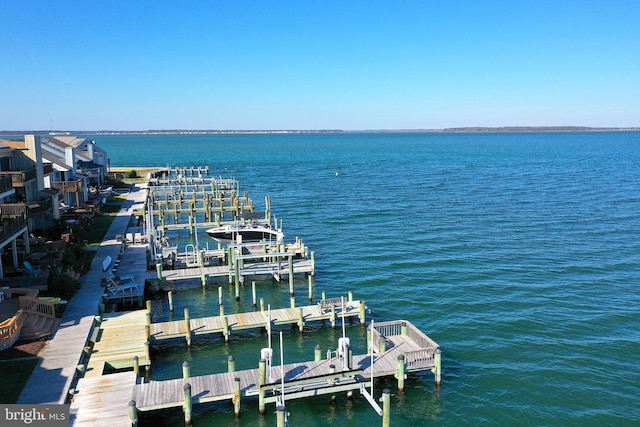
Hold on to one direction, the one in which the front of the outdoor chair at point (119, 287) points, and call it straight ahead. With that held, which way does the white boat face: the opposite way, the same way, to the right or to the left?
the opposite way

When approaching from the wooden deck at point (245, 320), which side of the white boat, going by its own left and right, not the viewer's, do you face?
left

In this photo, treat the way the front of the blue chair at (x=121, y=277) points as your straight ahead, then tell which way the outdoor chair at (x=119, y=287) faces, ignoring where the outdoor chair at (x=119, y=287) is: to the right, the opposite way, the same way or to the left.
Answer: the same way

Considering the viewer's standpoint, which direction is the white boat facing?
facing to the left of the viewer

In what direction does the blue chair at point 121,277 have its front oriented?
to the viewer's right

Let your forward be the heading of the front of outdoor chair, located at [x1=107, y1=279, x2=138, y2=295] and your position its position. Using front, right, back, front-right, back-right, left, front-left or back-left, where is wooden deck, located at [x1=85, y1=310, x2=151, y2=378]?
right

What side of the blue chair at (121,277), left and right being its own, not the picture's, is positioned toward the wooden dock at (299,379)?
right

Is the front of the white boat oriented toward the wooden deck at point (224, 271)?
no

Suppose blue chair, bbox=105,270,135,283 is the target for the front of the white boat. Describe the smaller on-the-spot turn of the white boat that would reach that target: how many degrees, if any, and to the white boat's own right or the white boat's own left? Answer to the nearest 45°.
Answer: approximately 45° to the white boat's own left

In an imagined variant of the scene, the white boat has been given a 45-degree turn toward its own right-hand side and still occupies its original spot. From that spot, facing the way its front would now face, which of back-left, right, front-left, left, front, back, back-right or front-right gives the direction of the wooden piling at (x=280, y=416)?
back-left

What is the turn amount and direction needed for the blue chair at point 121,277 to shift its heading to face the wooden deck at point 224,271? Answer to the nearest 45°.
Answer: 0° — it already faces it

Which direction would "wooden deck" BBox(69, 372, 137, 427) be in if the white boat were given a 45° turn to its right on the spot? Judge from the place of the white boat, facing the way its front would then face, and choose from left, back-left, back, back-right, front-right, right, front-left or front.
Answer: back-left

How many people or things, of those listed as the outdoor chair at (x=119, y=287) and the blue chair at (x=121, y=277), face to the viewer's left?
0

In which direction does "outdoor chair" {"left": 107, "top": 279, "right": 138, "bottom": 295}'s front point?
to the viewer's right

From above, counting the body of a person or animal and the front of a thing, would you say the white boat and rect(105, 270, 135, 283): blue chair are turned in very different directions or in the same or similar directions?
very different directions

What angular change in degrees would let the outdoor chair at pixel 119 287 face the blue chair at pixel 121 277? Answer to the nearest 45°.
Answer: approximately 90° to its left

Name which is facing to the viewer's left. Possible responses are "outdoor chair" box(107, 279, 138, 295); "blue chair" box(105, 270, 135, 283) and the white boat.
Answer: the white boat

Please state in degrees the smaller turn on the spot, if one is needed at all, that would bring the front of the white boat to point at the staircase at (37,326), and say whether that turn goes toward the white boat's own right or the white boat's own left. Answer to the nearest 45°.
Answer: approximately 45° to the white boat's own left

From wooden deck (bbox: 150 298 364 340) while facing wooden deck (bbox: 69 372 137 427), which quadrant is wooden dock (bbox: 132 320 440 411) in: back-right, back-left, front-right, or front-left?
front-left

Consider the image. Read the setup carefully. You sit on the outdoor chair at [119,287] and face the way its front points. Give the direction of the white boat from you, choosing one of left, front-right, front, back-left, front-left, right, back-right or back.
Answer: front-left

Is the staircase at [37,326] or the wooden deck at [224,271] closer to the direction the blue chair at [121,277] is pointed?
the wooden deck
